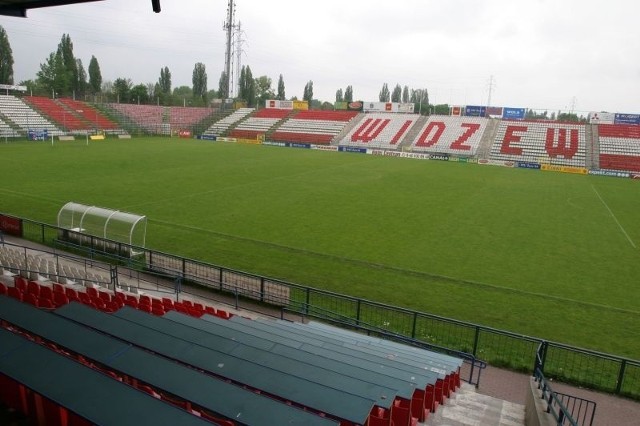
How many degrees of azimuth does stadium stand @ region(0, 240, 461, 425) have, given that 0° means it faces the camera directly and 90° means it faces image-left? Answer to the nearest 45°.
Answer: approximately 225°

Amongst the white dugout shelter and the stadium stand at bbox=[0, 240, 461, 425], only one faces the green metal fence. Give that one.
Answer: the stadium stand

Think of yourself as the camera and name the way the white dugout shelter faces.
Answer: facing away from the viewer and to the right of the viewer

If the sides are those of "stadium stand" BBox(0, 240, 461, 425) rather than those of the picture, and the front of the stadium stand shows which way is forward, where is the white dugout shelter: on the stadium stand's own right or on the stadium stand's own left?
on the stadium stand's own left

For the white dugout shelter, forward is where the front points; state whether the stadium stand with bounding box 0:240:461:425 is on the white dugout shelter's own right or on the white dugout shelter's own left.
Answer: on the white dugout shelter's own right
